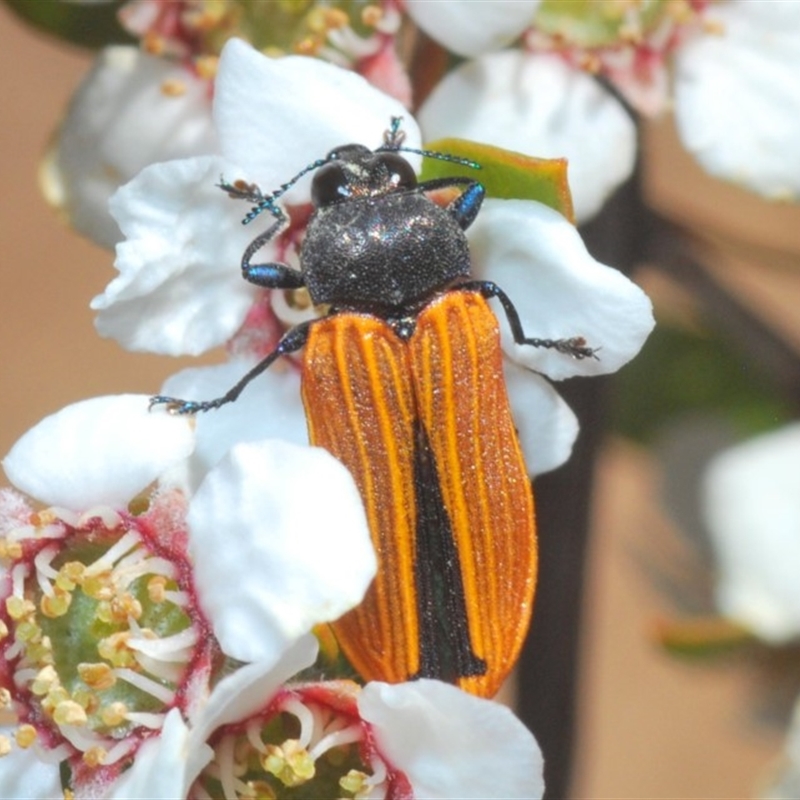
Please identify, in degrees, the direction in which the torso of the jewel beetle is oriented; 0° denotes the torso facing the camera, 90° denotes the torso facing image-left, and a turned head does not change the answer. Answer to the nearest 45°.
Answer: approximately 180°
